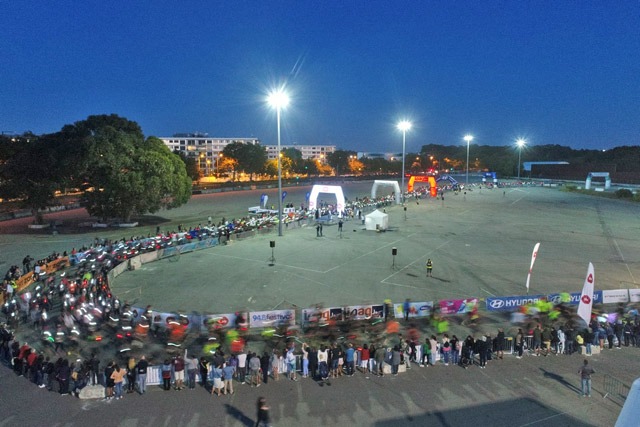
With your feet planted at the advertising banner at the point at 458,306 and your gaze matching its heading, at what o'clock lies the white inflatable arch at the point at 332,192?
The white inflatable arch is roughly at 5 o'clock from the advertising banner.

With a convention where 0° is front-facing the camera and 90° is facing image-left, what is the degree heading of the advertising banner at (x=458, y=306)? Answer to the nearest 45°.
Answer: approximately 0°

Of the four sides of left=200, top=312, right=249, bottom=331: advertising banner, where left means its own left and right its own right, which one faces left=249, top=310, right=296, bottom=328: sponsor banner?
left

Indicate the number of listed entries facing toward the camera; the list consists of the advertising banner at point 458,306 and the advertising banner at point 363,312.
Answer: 2

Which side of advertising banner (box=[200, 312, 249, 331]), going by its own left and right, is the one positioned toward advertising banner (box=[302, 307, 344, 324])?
left

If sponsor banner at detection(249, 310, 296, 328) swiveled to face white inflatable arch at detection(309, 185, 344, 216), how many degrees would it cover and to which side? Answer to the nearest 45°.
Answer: approximately 180°

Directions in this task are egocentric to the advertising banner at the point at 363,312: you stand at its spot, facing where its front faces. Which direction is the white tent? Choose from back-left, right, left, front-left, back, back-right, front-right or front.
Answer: back

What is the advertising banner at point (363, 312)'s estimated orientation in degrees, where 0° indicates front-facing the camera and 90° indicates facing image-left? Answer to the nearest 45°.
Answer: approximately 0°

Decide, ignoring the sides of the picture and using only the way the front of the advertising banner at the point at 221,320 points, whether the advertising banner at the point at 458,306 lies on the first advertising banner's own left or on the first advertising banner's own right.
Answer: on the first advertising banner's own left

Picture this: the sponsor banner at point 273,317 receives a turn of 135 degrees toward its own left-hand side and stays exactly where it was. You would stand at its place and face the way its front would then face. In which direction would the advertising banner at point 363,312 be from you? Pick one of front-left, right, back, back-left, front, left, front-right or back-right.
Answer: front-right

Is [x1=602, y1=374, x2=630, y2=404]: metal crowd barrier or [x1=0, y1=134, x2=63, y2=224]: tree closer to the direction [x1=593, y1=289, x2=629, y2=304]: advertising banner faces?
the metal crowd barrier
